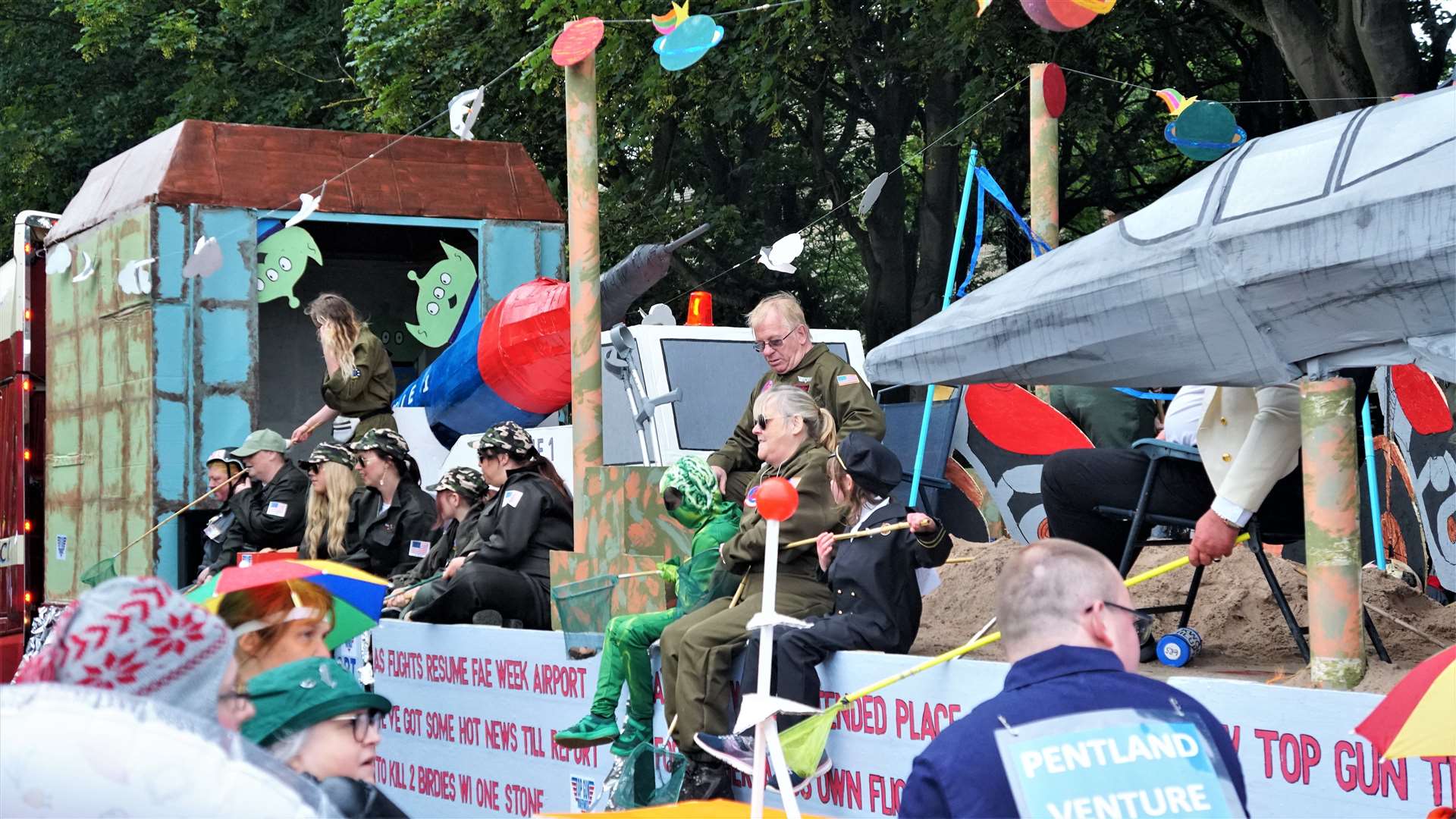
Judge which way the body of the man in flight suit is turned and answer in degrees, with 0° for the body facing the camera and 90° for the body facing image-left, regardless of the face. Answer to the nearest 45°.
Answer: approximately 45°

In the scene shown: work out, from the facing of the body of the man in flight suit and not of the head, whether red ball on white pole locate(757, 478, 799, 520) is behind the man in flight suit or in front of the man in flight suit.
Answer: in front

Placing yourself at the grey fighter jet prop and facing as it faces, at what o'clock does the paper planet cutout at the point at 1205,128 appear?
The paper planet cutout is roughly at 3 o'clock from the grey fighter jet prop.

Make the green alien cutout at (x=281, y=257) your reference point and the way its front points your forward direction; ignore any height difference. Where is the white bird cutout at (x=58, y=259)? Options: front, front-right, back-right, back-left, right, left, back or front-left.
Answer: back-right

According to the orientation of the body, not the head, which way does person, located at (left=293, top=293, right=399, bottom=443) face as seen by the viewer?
to the viewer's left

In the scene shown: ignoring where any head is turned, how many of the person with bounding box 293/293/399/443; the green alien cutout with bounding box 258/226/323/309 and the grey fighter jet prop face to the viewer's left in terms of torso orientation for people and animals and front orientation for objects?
2

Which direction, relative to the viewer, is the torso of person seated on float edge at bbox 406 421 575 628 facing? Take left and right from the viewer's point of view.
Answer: facing to the left of the viewer

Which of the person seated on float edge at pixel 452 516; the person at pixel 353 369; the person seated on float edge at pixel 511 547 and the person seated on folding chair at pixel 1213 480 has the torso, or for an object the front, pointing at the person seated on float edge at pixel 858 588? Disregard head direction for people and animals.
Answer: the person seated on folding chair at pixel 1213 480

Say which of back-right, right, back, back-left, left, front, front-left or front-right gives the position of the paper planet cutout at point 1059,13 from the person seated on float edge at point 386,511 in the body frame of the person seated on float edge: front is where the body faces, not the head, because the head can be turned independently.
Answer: left
